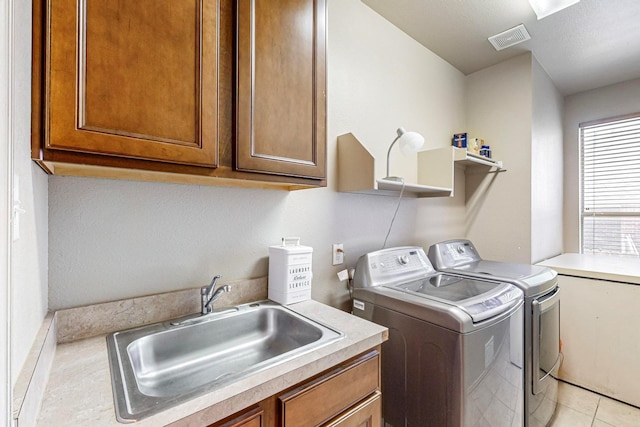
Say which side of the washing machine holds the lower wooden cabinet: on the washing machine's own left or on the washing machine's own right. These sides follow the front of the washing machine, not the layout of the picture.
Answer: on the washing machine's own right

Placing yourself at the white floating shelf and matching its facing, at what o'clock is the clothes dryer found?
The clothes dryer is roughly at 10 o'clock from the white floating shelf.

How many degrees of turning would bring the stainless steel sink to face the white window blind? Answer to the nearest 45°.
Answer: approximately 45° to its left

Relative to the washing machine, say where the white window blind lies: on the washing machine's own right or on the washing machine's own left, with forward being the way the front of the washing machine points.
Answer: on the washing machine's own left

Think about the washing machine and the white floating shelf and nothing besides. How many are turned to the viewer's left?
0

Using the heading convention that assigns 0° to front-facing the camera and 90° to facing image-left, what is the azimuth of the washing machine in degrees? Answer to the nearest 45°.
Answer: approximately 315°

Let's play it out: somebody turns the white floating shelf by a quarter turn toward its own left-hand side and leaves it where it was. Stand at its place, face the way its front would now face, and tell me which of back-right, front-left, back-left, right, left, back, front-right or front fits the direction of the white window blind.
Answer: front
